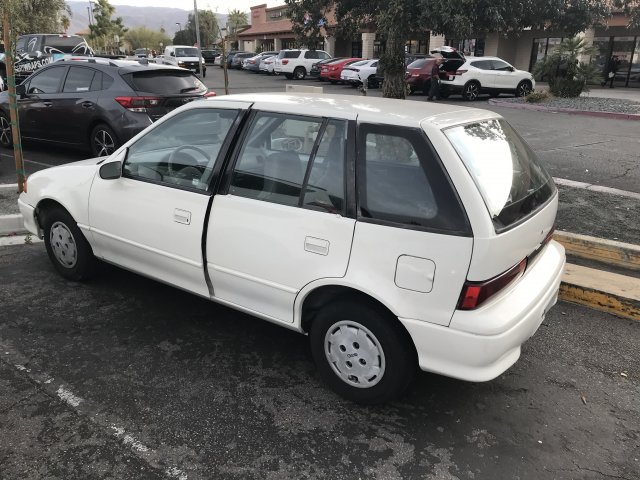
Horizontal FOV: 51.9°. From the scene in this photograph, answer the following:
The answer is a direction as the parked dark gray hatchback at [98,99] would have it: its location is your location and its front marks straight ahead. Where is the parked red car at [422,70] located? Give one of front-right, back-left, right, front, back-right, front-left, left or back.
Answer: right

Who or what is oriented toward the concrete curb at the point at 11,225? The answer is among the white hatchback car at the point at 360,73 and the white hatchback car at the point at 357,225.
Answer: the white hatchback car at the point at 357,225

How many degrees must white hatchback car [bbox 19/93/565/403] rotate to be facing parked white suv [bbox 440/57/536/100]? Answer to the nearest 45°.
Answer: approximately 45° to its right

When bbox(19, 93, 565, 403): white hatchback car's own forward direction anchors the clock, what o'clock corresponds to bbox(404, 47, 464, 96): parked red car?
The parked red car is roughly at 2 o'clock from the white hatchback car.
